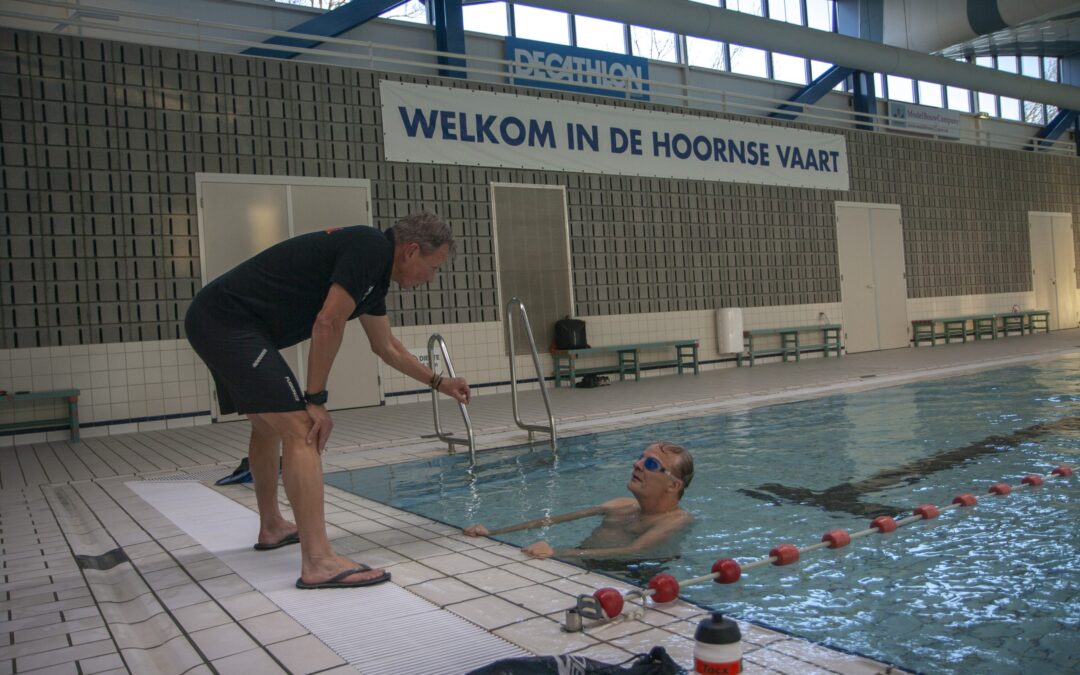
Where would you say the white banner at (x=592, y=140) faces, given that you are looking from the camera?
facing the viewer and to the right of the viewer

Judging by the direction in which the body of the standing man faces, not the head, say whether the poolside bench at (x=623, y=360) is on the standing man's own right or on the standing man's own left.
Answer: on the standing man's own left

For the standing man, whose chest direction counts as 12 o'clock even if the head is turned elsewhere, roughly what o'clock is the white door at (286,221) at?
The white door is roughly at 9 o'clock from the standing man.

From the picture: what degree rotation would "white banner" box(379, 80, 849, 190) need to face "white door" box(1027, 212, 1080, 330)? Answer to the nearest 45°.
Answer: approximately 90° to its left

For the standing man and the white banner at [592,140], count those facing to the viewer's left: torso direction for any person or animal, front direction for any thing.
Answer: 0

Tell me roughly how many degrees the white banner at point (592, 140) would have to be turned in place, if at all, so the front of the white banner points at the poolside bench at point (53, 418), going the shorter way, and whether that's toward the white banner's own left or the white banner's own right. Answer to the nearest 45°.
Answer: approximately 90° to the white banner's own right

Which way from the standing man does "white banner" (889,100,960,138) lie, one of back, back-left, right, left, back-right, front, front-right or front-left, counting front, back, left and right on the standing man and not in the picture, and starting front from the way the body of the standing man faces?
front-left

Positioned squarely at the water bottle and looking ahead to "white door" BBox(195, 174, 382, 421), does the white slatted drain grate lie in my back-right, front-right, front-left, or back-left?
front-left

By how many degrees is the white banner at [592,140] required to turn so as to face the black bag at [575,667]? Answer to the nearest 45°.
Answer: approximately 45° to its right

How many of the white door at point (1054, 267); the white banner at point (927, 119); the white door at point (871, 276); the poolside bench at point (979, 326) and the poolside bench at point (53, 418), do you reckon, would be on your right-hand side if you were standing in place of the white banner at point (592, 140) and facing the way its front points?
1

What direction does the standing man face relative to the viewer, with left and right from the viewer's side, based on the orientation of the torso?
facing to the right of the viewer

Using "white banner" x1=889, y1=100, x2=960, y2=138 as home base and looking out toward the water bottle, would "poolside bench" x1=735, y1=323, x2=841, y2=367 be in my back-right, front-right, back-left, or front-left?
front-right

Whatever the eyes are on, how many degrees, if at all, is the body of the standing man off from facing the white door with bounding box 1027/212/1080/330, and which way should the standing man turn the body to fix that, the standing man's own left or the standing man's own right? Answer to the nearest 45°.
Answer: approximately 45° to the standing man's own left

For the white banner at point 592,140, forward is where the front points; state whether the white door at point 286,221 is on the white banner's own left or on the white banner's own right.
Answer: on the white banner's own right
